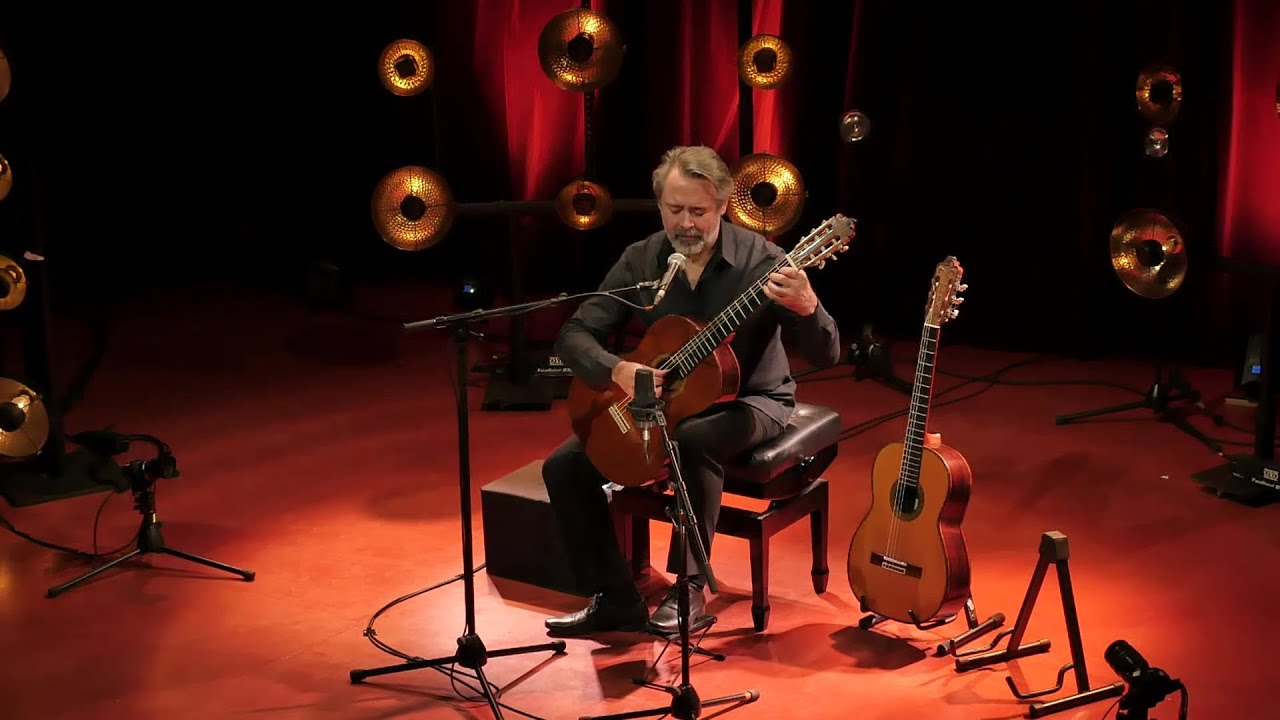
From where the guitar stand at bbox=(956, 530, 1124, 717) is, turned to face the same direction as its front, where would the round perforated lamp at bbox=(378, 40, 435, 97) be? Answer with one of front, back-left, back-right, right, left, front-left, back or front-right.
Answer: right

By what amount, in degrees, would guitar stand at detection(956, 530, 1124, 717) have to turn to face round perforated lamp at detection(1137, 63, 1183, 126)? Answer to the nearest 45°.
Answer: approximately 135° to its right

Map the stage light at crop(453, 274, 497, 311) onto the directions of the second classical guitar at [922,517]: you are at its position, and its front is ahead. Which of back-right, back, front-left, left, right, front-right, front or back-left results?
right

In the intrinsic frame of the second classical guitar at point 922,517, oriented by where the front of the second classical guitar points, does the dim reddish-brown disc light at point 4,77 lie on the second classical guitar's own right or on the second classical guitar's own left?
on the second classical guitar's own right

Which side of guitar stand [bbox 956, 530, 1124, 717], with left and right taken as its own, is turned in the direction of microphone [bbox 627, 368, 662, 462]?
front

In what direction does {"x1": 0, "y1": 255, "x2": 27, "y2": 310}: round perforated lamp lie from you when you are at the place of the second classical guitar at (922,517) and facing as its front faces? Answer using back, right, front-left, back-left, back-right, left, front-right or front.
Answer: front-right

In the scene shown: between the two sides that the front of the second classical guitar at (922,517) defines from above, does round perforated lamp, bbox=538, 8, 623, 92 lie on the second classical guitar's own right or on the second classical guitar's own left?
on the second classical guitar's own right

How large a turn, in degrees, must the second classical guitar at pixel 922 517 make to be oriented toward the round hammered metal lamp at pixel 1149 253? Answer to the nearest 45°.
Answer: approximately 180°

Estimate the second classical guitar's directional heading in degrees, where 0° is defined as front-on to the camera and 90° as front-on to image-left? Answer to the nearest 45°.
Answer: approximately 45°

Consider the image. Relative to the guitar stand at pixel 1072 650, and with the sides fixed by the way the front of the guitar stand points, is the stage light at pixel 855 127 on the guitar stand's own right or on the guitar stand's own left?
on the guitar stand's own right

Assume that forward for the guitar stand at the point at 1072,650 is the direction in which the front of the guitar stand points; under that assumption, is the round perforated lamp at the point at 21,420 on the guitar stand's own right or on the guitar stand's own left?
on the guitar stand's own right

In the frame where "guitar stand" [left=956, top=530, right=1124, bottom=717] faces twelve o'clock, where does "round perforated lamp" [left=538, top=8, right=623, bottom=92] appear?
The round perforated lamp is roughly at 3 o'clock from the guitar stand.

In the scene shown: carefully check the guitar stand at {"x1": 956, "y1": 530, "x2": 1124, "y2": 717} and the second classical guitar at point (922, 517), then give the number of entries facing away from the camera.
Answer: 0

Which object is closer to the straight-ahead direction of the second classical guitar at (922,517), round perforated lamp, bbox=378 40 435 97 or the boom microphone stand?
the boom microphone stand
